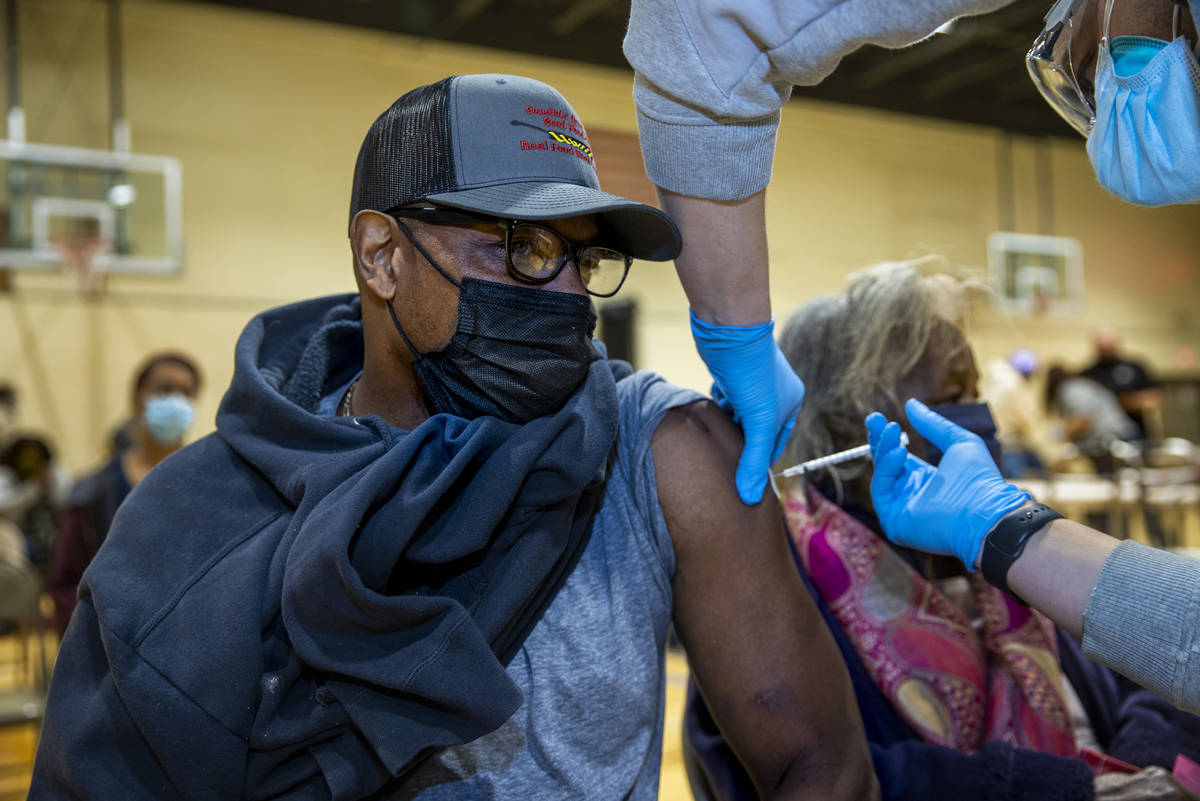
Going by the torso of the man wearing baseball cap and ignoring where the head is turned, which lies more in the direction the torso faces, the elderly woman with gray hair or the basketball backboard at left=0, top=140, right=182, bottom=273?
the elderly woman with gray hair

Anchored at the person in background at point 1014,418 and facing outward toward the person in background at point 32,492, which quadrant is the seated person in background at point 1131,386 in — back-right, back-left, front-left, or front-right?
back-right

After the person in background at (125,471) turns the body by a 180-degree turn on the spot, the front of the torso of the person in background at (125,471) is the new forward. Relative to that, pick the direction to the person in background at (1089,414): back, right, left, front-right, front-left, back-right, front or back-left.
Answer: right

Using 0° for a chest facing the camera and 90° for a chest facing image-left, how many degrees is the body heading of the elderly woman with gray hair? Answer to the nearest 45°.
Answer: approximately 315°

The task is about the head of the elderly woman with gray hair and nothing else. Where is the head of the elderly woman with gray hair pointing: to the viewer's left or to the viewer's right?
to the viewer's right

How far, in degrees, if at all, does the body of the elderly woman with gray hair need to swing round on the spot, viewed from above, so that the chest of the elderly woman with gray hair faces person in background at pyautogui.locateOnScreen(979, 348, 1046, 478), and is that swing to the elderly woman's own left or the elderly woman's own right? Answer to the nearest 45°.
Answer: approximately 135° to the elderly woman's own left

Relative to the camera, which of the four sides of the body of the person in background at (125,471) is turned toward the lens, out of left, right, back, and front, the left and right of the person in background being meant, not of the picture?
front

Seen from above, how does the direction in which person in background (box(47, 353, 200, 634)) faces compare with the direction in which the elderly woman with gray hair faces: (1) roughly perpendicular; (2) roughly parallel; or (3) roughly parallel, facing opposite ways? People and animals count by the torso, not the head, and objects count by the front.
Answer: roughly parallel

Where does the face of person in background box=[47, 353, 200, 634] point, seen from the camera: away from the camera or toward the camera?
toward the camera

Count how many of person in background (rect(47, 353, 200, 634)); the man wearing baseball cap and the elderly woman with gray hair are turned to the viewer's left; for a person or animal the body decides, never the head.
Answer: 0

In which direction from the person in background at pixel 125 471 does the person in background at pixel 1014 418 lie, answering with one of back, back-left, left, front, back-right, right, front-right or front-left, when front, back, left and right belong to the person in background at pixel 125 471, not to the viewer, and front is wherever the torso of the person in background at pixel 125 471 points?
left

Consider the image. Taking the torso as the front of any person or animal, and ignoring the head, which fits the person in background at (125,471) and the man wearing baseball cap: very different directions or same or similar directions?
same or similar directions

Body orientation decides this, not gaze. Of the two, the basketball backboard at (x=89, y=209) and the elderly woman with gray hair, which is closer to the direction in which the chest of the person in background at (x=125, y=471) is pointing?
the elderly woman with gray hair
